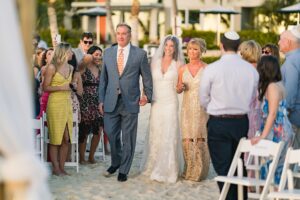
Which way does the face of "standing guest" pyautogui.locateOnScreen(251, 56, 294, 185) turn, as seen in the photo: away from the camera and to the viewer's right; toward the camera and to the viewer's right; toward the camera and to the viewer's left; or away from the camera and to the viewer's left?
away from the camera and to the viewer's left

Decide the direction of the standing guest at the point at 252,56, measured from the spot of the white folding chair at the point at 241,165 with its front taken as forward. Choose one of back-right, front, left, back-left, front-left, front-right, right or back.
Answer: back-right

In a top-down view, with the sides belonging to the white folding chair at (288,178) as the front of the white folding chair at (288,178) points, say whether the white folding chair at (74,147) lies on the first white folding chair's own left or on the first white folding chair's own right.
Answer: on the first white folding chair's own right

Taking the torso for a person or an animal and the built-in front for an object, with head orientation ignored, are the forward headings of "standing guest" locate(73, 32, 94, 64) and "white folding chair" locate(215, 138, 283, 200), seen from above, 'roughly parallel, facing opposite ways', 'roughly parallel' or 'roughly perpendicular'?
roughly perpendicular

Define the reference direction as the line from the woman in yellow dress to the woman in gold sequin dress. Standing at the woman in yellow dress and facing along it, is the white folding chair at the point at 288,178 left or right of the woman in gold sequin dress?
right

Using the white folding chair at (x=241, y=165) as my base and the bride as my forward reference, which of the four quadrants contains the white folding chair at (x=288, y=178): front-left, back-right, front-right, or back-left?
back-right

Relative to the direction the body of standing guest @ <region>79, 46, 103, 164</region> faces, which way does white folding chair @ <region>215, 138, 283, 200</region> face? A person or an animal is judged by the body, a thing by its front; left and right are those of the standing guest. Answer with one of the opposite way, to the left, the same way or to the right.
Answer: to the right

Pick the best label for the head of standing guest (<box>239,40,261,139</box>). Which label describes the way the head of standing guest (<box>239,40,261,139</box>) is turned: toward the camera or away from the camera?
away from the camera

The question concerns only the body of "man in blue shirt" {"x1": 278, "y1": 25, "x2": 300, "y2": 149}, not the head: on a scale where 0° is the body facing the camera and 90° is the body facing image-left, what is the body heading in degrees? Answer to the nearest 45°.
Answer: approximately 90°

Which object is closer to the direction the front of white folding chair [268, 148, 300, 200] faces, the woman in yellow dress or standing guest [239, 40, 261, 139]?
the woman in yellow dress

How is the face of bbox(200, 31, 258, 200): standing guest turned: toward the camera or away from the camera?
away from the camera
